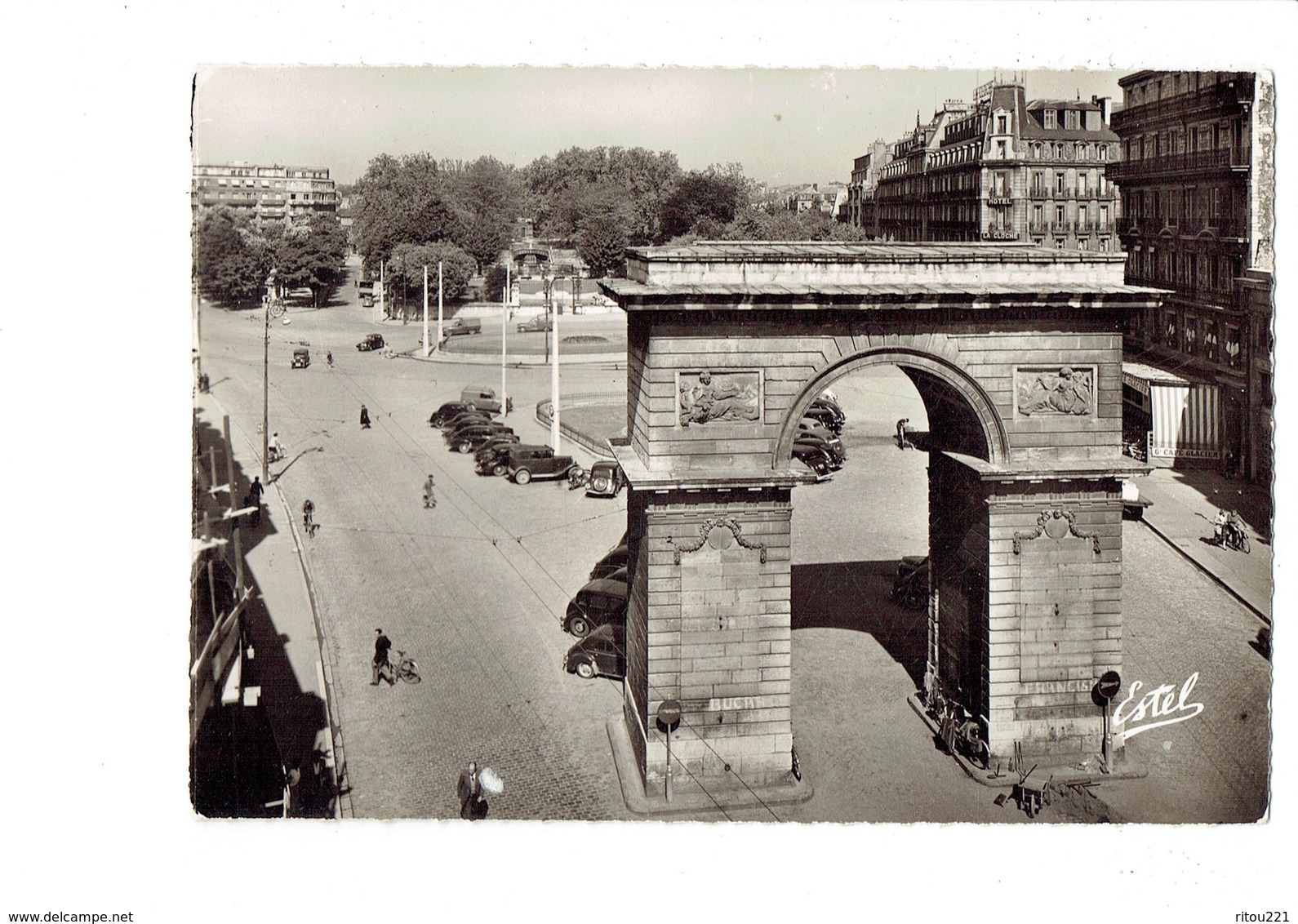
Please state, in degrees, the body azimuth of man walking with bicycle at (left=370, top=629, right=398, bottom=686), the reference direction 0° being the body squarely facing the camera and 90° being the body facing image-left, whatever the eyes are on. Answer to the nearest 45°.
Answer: approximately 270°

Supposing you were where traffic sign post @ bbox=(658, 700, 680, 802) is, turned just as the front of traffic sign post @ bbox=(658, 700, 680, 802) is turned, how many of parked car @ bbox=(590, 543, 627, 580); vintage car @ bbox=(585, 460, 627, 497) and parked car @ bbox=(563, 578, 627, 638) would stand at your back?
3

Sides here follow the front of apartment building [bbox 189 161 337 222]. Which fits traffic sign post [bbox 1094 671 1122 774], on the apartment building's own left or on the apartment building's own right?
on the apartment building's own left

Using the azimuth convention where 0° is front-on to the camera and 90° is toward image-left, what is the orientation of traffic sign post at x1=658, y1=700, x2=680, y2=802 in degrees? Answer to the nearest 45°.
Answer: approximately 0°
